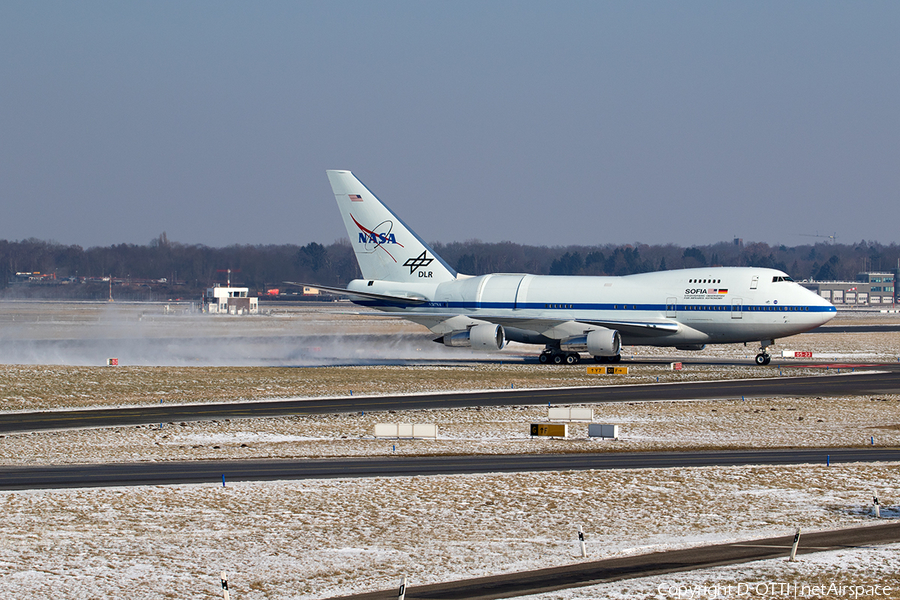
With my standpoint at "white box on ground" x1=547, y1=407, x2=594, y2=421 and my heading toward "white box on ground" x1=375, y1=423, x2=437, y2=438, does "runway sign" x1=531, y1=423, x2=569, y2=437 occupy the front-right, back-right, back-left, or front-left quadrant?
front-left

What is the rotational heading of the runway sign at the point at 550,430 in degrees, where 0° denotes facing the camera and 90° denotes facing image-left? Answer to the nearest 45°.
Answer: approximately 0°

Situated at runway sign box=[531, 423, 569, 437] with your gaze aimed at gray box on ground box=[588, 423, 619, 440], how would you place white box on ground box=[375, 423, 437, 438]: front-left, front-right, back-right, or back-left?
back-right

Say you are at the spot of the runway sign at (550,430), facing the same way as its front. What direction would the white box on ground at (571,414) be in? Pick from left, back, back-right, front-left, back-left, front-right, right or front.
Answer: back

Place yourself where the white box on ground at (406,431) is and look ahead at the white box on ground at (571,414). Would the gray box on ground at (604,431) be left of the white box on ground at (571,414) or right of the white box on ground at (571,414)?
right

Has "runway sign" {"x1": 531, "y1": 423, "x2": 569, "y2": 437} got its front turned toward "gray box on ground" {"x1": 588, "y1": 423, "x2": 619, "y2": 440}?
no

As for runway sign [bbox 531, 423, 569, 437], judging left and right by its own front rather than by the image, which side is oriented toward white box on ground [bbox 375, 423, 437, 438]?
right
